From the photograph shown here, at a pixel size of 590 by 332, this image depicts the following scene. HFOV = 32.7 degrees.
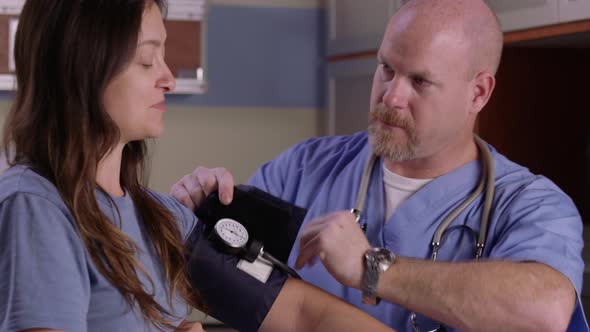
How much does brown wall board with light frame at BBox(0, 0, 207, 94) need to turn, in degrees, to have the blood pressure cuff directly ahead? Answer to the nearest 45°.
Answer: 0° — it already faces it

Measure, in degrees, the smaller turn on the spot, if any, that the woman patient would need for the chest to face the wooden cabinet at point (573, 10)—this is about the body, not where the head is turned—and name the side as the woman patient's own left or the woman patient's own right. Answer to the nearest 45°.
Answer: approximately 90° to the woman patient's own left

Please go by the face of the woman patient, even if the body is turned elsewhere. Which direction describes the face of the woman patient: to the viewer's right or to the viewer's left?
to the viewer's right

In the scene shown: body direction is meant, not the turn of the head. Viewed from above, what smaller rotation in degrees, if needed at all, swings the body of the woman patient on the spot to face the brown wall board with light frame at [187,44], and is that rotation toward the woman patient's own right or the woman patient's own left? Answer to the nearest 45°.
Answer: approximately 135° to the woman patient's own left

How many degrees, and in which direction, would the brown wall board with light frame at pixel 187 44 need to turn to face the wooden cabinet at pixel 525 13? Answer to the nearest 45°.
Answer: approximately 45° to its left

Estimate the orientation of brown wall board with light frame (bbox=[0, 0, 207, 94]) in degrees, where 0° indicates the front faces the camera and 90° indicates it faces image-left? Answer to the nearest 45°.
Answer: approximately 0°
